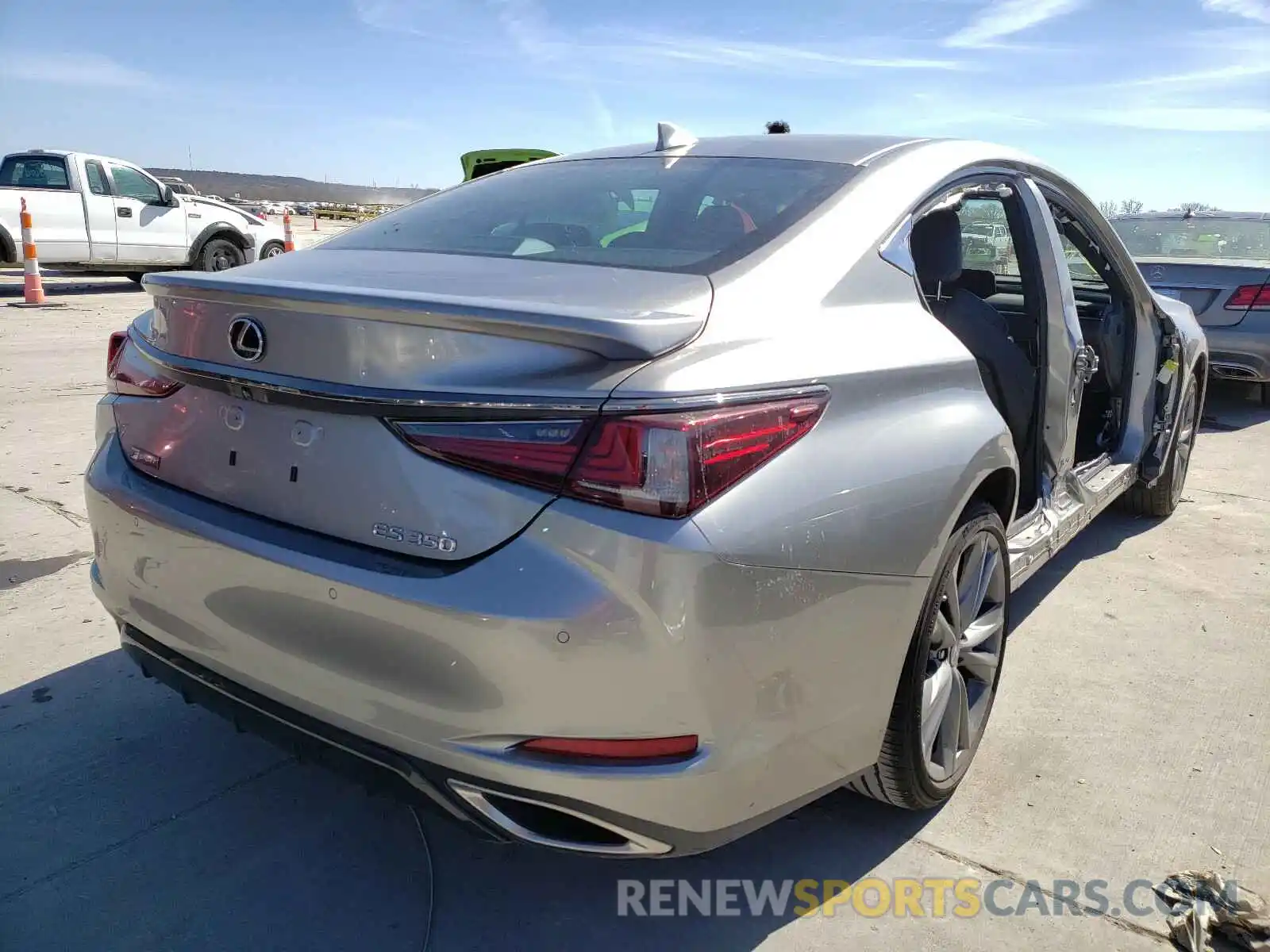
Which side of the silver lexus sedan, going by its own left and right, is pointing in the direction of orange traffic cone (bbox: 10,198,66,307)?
left

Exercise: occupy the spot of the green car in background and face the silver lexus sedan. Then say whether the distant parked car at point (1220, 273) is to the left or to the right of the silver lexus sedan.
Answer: left

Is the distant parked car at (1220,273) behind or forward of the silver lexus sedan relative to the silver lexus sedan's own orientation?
forward

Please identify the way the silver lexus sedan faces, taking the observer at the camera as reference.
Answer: facing away from the viewer and to the right of the viewer

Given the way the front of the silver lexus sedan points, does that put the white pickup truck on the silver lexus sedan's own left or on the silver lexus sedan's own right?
on the silver lexus sedan's own left

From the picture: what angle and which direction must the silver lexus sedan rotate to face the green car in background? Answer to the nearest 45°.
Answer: approximately 45° to its left

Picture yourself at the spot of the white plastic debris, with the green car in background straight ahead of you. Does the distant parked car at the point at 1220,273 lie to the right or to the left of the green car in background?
right

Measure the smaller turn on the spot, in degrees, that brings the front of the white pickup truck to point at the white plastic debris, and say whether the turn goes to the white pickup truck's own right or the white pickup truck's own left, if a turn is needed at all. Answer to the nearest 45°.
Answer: approximately 90° to the white pickup truck's own right

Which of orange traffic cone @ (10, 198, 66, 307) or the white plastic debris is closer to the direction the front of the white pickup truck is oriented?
the white plastic debris

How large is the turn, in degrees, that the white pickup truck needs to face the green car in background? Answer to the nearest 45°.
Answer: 0° — it already faces it

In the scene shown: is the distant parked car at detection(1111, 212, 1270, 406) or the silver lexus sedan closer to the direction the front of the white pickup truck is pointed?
the distant parked car

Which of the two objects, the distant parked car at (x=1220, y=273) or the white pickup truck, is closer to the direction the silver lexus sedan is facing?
the distant parked car

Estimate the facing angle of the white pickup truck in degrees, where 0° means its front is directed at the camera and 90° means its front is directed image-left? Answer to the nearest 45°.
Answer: approximately 270°
